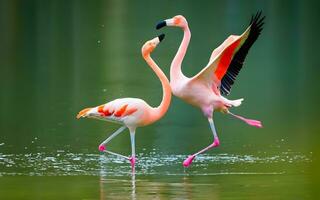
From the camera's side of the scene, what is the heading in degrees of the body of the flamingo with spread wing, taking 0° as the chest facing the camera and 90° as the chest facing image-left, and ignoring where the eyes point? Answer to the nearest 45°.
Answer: approximately 90°
